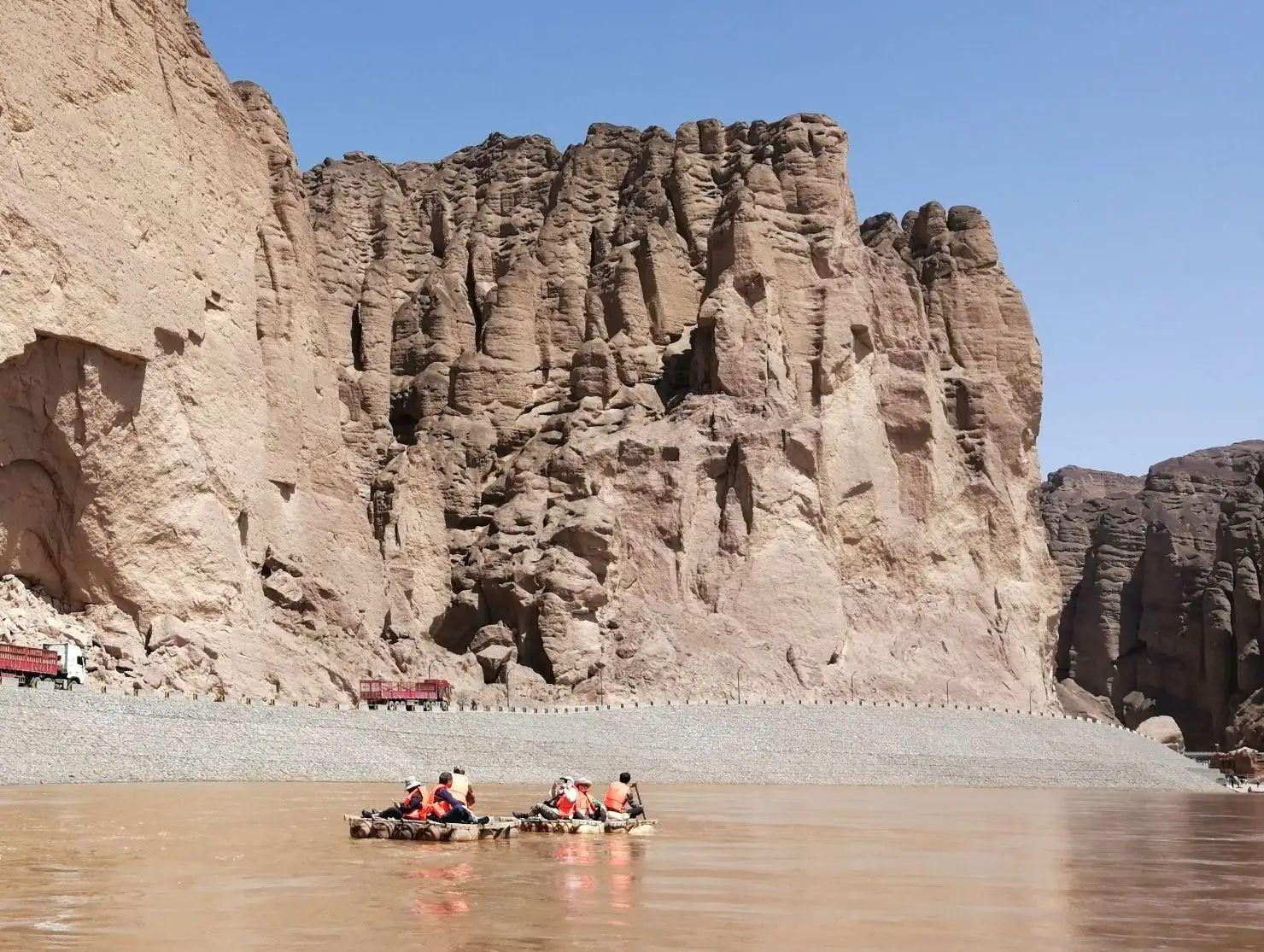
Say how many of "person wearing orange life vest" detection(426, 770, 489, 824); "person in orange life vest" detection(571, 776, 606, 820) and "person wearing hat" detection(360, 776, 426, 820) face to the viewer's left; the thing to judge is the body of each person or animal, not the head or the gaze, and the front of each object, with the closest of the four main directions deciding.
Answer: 1

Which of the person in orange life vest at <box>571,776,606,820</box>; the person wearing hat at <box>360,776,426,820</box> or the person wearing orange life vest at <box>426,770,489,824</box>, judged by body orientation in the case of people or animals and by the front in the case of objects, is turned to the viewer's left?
the person wearing hat at <box>360,776,426,820</box>

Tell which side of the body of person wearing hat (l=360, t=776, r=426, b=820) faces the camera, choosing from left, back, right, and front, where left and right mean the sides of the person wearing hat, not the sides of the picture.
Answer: left
